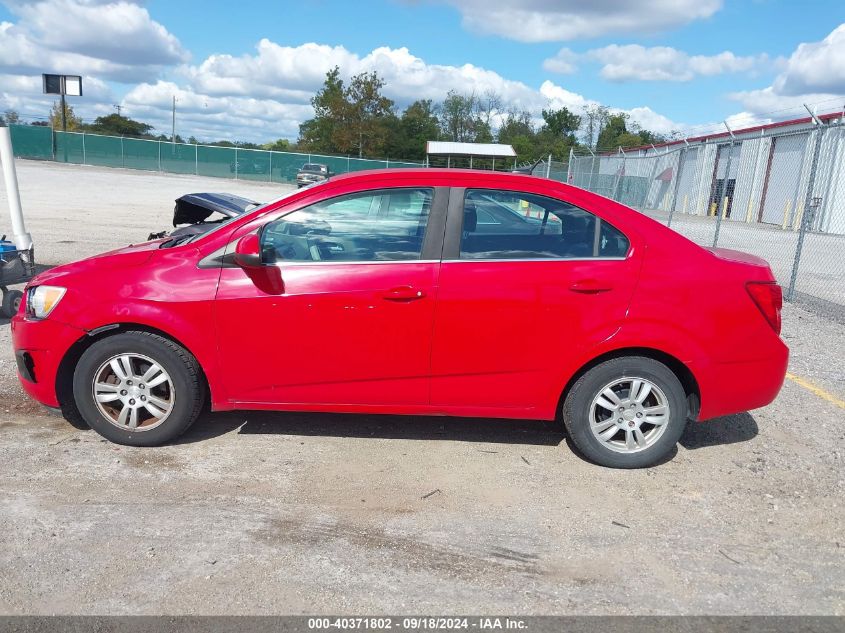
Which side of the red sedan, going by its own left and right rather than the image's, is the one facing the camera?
left

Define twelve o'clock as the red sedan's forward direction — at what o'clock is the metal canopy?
The metal canopy is roughly at 3 o'clock from the red sedan.

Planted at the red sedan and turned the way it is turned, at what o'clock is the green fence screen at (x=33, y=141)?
The green fence screen is roughly at 2 o'clock from the red sedan.

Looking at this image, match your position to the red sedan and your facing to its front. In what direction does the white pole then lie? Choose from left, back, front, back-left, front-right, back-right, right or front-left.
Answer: front-right

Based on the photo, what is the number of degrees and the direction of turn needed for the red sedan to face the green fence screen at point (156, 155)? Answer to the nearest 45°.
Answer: approximately 90° to its right

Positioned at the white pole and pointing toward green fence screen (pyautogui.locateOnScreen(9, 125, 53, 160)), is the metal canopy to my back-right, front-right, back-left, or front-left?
front-right

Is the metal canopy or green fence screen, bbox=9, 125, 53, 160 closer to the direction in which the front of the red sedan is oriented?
the green fence screen

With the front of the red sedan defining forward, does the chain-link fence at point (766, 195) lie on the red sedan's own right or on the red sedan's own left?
on the red sedan's own right
